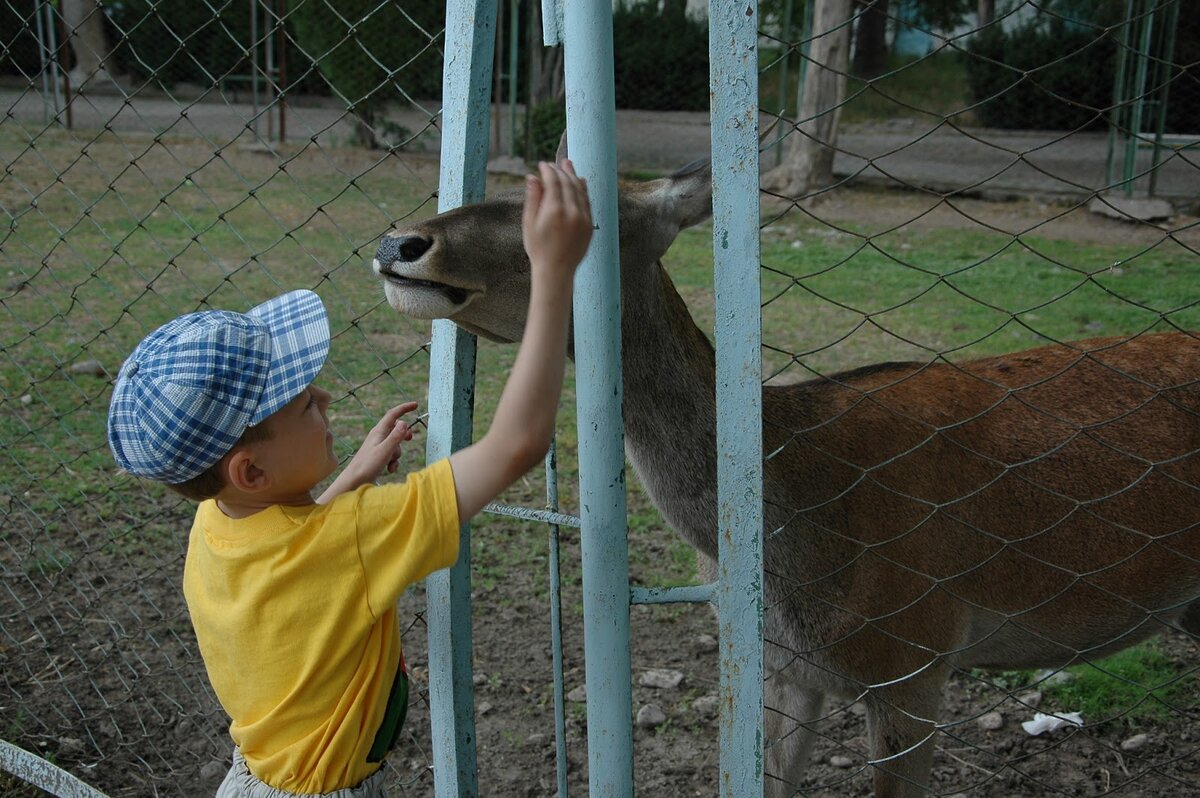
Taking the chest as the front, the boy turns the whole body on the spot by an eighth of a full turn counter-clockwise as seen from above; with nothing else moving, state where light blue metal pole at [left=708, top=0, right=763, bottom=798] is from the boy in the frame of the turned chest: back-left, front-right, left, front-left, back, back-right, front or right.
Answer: right

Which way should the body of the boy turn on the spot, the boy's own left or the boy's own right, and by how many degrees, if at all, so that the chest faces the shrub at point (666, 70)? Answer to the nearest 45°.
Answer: approximately 45° to the boy's own left

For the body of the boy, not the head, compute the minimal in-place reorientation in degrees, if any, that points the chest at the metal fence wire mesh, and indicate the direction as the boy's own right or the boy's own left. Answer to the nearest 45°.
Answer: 0° — they already face it

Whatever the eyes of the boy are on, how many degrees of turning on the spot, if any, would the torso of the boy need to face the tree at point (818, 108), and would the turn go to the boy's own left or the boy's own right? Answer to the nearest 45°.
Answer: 0° — they already face it

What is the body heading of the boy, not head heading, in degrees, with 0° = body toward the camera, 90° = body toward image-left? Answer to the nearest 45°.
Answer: approximately 225°
